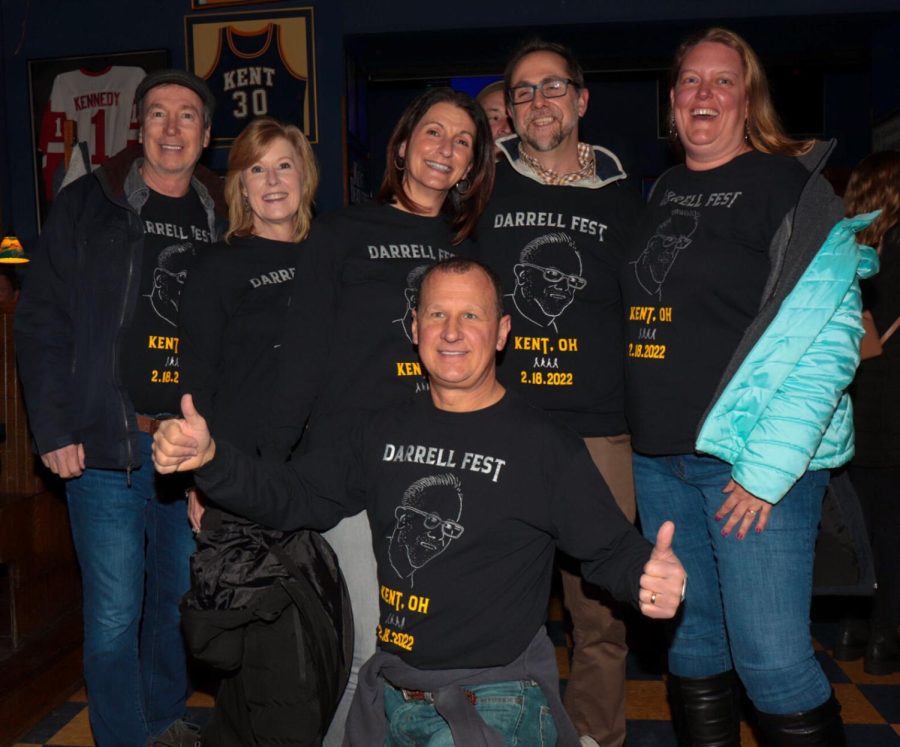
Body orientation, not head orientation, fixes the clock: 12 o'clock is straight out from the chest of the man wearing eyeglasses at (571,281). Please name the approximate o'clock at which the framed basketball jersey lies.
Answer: The framed basketball jersey is roughly at 5 o'clock from the man wearing eyeglasses.

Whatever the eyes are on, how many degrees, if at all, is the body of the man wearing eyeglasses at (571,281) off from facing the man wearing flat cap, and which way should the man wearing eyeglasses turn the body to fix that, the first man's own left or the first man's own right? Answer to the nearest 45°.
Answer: approximately 90° to the first man's own right

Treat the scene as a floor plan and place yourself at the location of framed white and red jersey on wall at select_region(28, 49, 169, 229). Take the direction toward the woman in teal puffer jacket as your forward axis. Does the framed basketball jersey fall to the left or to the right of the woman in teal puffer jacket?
left

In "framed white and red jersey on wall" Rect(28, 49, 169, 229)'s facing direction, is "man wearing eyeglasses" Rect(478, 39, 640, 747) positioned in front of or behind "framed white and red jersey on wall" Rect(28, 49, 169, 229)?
in front

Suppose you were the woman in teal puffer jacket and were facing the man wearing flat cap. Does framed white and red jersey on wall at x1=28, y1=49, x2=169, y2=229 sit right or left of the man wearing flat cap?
right

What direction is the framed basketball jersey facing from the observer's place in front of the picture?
facing the viewer

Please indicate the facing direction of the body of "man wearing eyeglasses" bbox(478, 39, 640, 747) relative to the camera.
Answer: toward the camera

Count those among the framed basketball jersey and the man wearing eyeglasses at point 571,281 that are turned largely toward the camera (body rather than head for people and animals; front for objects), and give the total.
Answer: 2

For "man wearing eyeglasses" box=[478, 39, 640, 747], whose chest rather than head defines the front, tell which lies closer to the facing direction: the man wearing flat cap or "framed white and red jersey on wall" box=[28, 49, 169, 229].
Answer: the man wearing flat cap

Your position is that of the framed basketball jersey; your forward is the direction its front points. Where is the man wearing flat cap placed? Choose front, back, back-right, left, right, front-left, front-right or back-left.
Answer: front

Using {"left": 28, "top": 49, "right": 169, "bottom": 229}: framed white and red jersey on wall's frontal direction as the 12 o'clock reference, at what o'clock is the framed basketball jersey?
The framed basketball jersey is roughly at 10 o'clock from the framed white and red jersey on wall.

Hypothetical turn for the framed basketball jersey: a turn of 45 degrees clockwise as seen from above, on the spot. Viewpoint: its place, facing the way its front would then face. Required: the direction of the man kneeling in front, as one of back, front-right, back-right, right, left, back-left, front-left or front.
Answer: front-left
